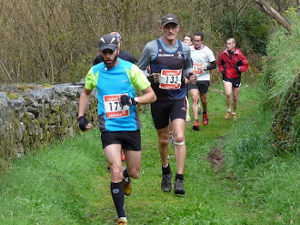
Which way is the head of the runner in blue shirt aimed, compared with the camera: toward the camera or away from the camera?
toward the camera

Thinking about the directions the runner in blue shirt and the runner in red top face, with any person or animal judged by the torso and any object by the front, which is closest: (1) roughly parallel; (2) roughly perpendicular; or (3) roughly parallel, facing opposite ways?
roughly parallel

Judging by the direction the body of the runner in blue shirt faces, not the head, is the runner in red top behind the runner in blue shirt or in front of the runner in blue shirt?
behind

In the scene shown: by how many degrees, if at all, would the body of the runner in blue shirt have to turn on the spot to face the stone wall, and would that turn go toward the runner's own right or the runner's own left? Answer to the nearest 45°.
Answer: approximately 135° to the runner's own right

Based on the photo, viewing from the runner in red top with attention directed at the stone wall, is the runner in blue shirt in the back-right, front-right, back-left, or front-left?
front-left

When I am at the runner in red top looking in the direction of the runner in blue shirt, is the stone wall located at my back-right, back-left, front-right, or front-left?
front-right

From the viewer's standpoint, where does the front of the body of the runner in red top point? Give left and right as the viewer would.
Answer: facing the viewer

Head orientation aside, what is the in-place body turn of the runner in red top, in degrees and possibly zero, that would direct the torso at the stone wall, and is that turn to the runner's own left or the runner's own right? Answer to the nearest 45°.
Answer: approximately 45° to the runner's own right

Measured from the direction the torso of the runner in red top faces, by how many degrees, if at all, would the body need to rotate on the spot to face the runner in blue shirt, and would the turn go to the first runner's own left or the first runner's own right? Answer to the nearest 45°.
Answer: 0° — they already face them

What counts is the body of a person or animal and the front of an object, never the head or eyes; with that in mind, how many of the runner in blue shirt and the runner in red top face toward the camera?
2

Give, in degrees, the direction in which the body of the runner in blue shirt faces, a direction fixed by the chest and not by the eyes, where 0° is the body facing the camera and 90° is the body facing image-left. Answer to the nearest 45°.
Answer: approximately 0°
